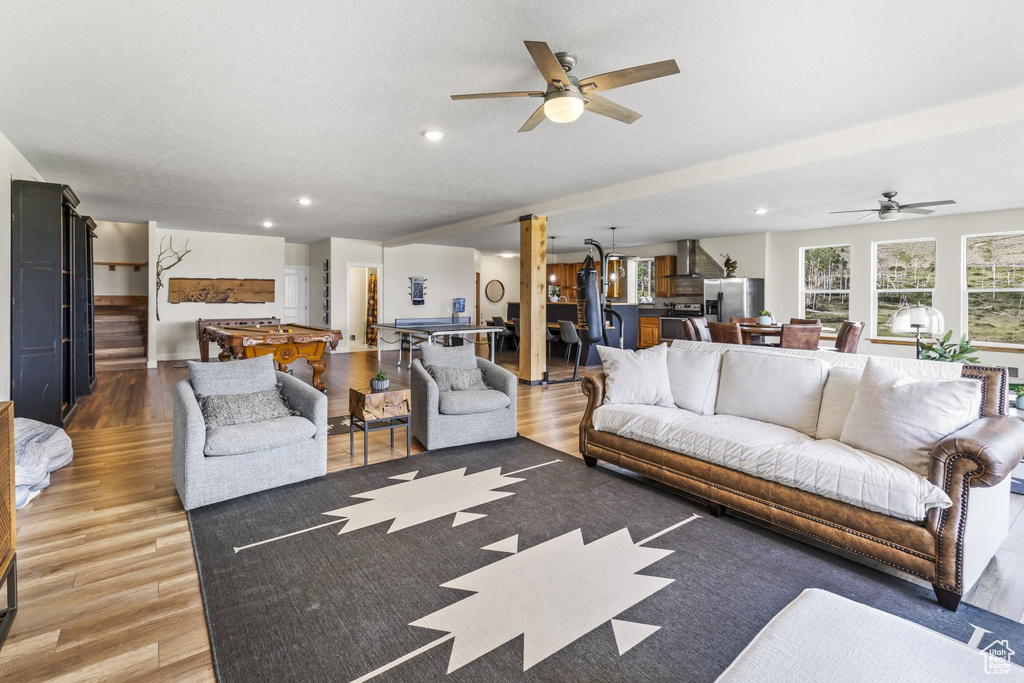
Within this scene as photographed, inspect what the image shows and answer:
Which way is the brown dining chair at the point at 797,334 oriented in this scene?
away from the camera

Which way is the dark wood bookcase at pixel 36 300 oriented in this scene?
to the viewer's right

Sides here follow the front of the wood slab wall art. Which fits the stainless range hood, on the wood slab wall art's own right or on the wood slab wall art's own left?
on the wood slab wall art's own left

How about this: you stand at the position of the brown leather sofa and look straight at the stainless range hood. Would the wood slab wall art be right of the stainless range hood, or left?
left

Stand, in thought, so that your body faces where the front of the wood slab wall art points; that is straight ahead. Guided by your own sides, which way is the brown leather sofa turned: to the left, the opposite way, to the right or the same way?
to the right

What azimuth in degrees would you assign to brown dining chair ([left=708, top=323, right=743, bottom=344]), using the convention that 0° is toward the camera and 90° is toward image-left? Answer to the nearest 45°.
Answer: approximately 180°

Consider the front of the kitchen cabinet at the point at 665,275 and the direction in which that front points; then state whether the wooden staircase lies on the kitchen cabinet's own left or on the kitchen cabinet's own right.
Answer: on the kitchen cabinet's own right

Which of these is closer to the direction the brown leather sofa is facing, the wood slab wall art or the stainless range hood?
the wood slab wall art

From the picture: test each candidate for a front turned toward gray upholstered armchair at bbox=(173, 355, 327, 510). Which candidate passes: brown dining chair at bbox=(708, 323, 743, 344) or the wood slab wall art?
the wood slab wall art
